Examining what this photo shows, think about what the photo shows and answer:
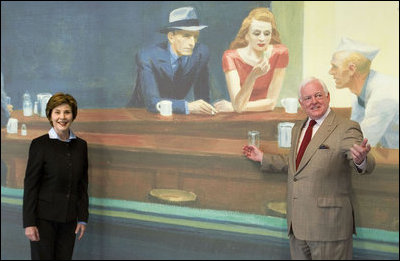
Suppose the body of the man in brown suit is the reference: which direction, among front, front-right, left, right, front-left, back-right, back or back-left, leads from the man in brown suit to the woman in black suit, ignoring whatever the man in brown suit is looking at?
front-right

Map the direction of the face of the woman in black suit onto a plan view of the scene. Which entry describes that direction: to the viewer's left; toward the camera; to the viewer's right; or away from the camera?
toward the camera

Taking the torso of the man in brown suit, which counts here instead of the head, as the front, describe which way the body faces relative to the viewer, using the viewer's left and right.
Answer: facing the viewer and to the left of the viewer
